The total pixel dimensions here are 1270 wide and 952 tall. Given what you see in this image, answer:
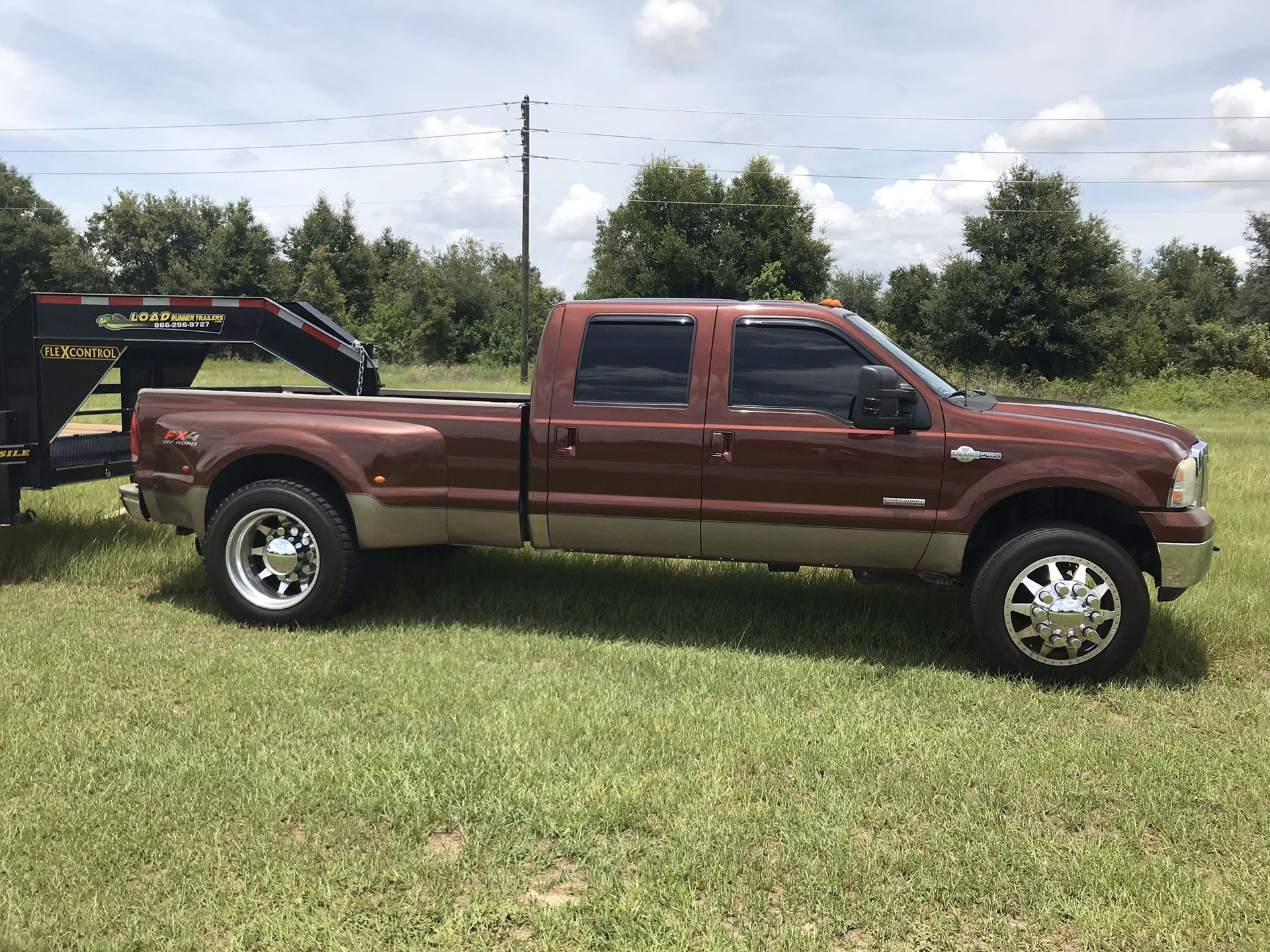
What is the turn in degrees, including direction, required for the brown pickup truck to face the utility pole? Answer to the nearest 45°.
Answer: approximately 90° to its left

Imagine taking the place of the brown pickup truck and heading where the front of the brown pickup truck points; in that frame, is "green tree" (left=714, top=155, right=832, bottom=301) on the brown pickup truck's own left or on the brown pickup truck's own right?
on the brown pickup truck's own left

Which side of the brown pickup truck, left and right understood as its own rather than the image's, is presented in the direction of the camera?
right

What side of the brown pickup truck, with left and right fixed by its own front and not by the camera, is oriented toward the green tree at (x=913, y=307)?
left

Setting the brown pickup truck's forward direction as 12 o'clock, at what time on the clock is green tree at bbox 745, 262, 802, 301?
The green tree is roughly at 9 o'clock from the brown pickup truck.

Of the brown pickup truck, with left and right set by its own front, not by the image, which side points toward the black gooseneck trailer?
back

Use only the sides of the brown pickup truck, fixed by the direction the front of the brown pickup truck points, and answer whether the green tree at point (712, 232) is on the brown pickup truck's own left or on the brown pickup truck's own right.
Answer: on the brown pickup truck's own left

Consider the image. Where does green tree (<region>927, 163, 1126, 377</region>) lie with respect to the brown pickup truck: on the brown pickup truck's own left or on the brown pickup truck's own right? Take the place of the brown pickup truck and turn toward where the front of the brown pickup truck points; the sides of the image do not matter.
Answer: on the brown pickup truck's own left

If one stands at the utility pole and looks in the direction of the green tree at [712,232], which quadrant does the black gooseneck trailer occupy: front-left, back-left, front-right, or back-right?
back-right
